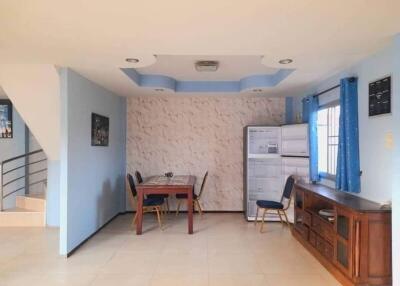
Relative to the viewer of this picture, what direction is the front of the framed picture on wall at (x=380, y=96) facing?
facing the viewer and to the left of the viewer

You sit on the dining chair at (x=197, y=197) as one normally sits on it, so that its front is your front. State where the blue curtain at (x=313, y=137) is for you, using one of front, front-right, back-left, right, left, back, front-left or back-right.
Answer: back-left

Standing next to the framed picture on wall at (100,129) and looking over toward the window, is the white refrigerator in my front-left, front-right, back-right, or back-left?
front-left

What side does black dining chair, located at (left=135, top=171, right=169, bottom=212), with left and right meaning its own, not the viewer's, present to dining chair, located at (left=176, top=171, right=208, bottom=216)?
front

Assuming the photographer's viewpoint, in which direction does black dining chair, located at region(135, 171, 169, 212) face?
facing to the right of the viewer

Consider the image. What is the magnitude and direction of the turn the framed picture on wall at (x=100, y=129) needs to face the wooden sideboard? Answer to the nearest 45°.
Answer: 0° — it already faces it

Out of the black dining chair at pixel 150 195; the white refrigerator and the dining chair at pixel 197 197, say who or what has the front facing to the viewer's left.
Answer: the dining chair

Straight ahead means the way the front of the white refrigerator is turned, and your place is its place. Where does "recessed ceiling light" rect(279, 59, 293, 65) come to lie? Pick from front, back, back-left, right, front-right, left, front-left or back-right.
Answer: front

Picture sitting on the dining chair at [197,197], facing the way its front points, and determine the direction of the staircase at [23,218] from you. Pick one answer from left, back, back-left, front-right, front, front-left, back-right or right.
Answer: front

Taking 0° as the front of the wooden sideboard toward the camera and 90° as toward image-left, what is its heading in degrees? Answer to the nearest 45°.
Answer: approximately 45°

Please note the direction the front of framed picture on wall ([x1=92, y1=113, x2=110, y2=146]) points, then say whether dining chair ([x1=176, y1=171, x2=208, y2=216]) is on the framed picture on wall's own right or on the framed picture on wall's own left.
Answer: on the framed picture on wall's own left

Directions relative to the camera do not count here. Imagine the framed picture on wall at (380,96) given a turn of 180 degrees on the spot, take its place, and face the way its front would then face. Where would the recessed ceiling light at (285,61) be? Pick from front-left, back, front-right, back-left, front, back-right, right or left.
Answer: back-left

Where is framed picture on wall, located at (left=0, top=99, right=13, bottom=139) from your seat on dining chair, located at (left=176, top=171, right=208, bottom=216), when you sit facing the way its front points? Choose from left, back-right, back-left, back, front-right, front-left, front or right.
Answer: front

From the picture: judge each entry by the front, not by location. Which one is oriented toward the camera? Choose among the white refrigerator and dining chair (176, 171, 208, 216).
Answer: the white refrigerator

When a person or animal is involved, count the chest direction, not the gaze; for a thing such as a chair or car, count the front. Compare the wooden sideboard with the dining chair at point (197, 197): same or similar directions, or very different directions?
same or similar directions

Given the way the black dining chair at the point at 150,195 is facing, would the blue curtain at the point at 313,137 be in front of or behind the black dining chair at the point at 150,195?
in front

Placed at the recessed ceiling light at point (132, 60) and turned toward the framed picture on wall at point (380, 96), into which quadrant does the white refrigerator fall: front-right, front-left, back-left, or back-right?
front-left

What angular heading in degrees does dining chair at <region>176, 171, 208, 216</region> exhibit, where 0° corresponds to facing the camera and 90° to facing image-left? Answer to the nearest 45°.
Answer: approximately 90°
